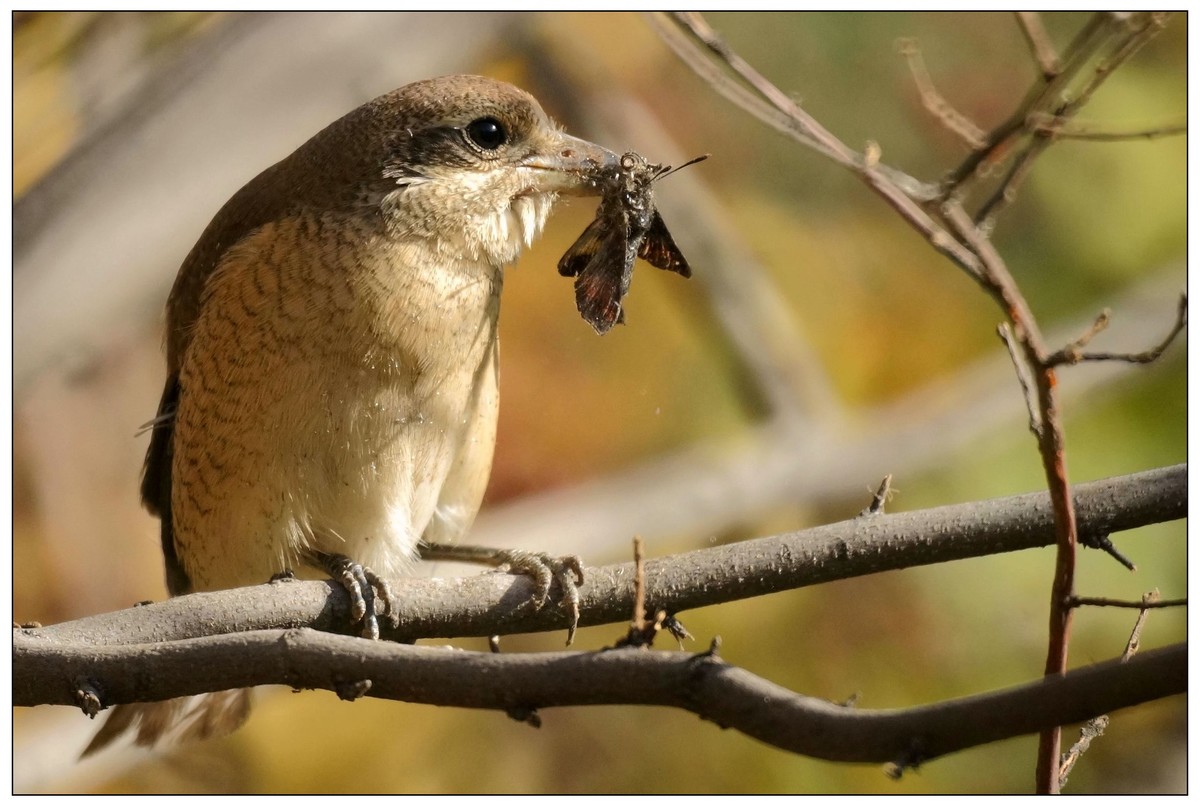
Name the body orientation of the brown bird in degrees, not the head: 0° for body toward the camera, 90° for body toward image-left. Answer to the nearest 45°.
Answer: approximately 315°

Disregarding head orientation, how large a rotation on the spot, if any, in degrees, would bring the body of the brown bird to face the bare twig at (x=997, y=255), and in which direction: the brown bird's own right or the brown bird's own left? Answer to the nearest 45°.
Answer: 0° — it already faces it

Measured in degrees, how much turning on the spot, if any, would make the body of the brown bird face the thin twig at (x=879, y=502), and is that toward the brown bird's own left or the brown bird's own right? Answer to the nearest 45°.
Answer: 0° — it already faces it
